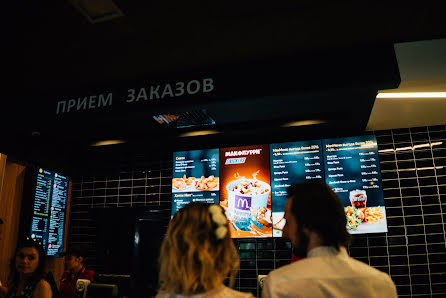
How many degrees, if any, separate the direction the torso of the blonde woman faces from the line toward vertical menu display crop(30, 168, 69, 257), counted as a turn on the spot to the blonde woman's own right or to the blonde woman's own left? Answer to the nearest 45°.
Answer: approximately 45° to the blonde woman's own left

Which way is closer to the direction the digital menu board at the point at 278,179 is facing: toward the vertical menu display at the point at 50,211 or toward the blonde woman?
the blonde woman

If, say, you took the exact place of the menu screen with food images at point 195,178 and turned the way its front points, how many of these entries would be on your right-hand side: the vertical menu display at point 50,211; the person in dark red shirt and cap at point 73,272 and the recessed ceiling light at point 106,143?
3

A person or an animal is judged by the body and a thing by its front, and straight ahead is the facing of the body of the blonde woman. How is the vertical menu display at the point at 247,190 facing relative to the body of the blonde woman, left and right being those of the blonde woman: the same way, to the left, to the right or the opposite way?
the opposite way

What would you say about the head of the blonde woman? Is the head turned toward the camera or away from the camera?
away from the camera

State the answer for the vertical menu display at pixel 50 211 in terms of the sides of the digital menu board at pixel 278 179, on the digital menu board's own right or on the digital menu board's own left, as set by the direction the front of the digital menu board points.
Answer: on the digital menu board's own right

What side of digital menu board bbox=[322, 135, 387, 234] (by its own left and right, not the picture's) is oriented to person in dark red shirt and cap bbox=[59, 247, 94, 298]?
right

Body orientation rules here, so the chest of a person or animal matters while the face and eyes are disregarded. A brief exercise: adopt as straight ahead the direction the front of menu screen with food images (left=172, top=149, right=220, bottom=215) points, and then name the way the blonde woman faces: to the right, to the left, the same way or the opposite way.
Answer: the opposite way
